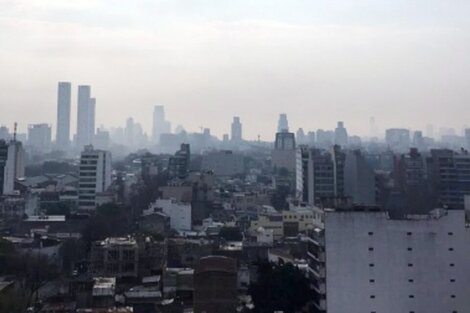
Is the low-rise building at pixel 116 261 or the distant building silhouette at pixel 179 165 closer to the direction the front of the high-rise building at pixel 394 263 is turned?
the low-rise building
